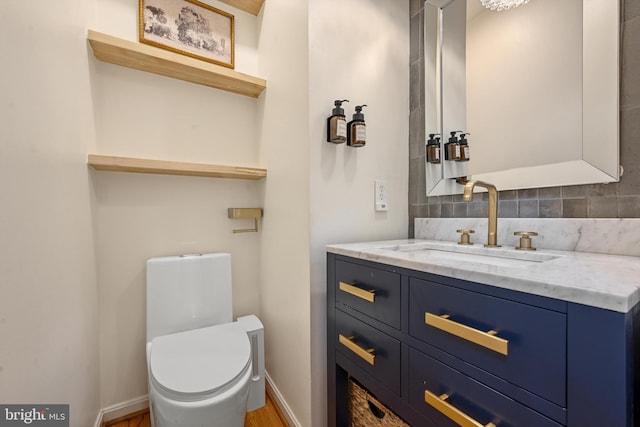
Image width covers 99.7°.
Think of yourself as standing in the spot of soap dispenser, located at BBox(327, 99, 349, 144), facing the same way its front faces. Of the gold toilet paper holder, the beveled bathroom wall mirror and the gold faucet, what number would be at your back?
1

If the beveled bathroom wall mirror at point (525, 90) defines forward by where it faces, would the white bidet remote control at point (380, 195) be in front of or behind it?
in front

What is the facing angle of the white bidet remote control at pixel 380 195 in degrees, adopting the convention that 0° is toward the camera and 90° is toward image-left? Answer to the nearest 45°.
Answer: approximately 315°

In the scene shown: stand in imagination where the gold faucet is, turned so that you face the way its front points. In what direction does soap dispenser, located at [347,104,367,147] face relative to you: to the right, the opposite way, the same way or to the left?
to the left

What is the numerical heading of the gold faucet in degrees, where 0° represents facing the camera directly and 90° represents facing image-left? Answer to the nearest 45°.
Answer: approximately 45°

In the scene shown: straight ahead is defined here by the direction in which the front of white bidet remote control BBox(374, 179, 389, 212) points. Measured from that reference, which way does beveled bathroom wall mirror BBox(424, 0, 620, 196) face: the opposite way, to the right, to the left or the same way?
to the right
